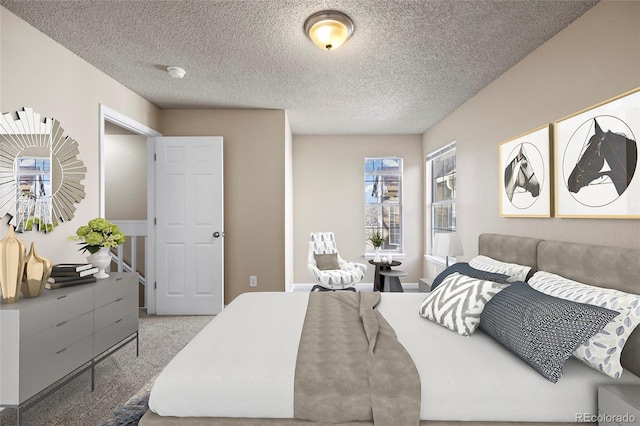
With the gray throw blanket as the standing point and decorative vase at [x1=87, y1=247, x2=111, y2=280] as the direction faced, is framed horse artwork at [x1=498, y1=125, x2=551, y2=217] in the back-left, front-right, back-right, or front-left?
back-right

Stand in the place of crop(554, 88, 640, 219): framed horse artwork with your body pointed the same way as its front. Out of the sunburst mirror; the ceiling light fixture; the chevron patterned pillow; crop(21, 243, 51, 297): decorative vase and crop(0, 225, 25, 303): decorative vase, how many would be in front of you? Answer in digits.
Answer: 5

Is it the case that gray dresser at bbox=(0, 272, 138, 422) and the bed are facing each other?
yes

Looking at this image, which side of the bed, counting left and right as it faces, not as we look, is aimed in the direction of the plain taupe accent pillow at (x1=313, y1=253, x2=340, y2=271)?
right

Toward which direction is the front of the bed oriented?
to the viewer's left

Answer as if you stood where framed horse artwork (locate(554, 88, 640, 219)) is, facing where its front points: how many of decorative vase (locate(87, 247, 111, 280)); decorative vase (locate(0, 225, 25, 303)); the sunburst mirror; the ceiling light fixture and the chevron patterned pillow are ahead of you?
5

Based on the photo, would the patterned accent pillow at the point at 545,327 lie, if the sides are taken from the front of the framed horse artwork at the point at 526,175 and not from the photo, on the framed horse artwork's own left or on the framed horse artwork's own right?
on the framed horse artwork's own left

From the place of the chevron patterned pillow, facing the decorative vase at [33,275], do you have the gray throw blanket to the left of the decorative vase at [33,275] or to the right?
left

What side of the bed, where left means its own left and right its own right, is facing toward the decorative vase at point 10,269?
front

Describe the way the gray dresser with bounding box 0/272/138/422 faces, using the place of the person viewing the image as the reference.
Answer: facing the viewer and to the right of the viewer

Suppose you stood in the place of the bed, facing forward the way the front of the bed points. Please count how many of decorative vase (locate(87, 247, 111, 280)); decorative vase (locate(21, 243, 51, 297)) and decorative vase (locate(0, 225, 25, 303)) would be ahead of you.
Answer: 3

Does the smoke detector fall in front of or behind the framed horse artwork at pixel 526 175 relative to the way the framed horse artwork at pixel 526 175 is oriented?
in front

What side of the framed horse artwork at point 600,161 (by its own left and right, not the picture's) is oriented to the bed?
front

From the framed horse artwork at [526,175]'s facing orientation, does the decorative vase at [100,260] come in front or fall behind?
in front

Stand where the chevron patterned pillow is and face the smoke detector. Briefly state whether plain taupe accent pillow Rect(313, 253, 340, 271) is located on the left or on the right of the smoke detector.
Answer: right

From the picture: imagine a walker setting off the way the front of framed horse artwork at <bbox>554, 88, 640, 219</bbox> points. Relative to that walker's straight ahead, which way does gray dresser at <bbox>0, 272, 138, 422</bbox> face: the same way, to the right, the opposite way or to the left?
the opposite way

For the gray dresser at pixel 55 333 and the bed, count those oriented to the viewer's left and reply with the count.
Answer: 1

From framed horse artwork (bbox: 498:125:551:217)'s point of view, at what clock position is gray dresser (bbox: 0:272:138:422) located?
The gray dresser is roughly at 12 o'clock from the framed horse artwork.
